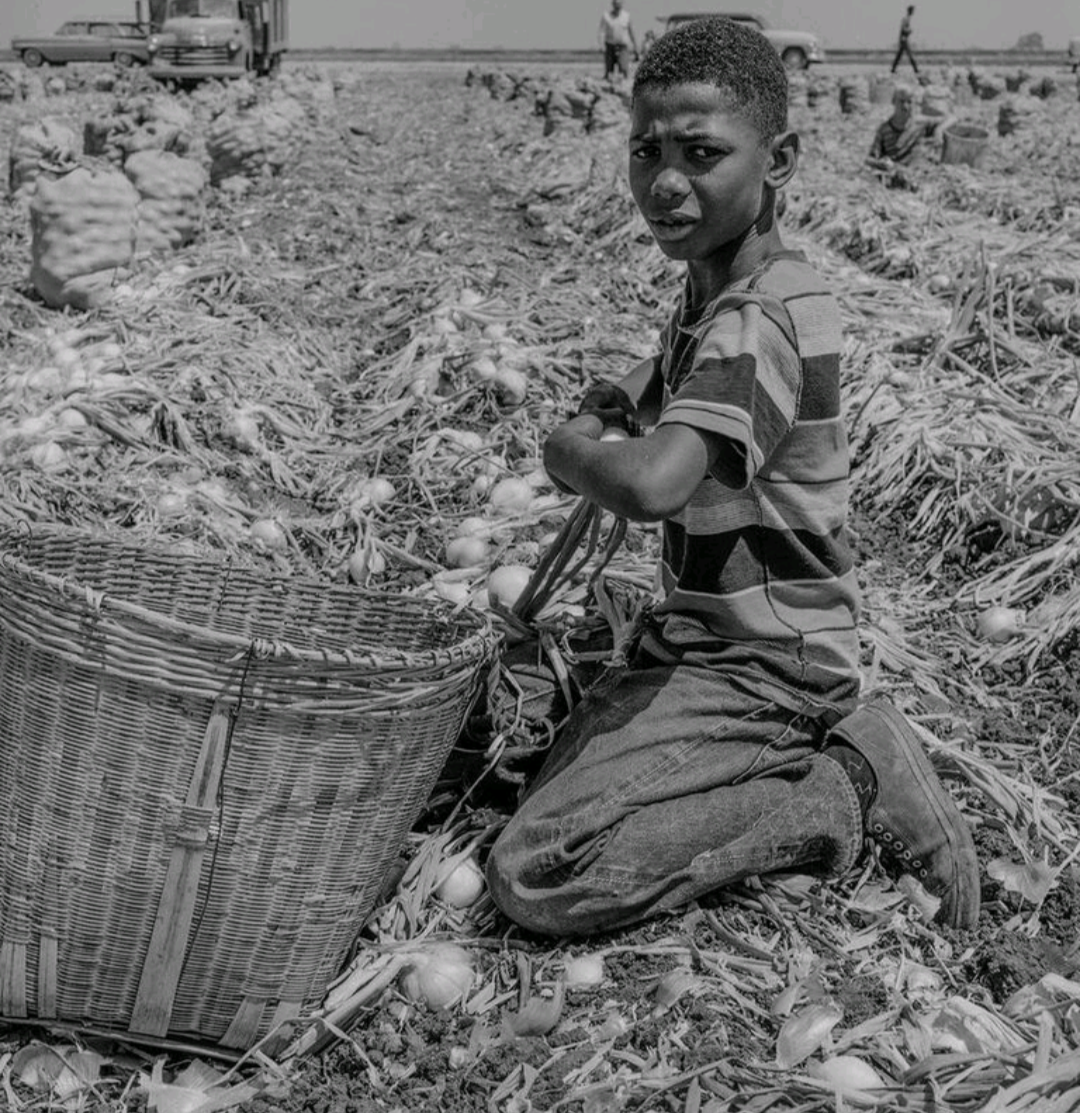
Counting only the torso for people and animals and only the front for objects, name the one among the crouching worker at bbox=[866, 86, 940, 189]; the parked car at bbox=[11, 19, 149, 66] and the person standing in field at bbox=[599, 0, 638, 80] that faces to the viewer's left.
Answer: the parked car

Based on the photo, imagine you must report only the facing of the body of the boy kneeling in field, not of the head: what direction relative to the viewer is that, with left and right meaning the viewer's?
facing to the left of the viewer

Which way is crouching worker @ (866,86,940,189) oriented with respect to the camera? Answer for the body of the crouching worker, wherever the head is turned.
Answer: toward the camera

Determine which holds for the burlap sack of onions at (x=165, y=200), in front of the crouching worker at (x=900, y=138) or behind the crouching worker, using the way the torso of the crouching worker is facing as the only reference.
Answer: in front

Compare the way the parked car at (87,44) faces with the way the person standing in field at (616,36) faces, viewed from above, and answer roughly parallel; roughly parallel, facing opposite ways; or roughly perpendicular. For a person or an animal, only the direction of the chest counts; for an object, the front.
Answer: roughly perpendicular

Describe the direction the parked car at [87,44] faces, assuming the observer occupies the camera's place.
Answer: facing to the left of the viewer

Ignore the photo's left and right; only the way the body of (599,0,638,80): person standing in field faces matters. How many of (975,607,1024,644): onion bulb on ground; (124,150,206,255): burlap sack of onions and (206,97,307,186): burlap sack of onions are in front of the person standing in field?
3

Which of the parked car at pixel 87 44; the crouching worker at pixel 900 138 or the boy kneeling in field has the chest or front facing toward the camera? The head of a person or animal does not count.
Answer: the crouching worker

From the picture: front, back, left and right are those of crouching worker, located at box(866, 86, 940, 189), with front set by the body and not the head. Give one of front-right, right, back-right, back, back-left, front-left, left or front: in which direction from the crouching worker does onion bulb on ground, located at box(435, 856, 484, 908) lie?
front

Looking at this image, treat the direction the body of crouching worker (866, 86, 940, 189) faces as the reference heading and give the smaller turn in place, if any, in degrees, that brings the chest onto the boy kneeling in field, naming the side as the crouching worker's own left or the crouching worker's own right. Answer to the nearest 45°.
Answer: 0° — they already face them

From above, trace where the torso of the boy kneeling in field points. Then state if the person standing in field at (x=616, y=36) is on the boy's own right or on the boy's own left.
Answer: on the boy's own right

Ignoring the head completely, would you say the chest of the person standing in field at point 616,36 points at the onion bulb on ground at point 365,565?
yes

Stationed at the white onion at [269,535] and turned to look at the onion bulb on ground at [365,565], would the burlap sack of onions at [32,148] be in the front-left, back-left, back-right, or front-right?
back-left

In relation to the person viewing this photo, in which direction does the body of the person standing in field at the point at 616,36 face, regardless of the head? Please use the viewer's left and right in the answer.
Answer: facing the viewer

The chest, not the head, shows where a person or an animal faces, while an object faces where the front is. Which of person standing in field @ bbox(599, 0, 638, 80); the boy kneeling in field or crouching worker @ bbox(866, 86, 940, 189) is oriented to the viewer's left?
the boy kneeling in field

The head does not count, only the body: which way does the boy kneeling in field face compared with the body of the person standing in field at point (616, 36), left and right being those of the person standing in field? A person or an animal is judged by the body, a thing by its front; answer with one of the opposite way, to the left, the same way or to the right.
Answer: to the right

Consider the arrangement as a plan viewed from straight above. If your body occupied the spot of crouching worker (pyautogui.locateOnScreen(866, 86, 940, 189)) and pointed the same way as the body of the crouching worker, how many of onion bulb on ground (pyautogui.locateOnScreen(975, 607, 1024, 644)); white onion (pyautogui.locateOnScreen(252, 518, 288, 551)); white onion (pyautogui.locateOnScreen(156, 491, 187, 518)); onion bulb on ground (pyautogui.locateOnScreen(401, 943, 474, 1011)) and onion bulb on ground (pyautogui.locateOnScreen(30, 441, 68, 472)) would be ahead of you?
5

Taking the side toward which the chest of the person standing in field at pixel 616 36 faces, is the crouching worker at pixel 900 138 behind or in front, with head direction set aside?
in front

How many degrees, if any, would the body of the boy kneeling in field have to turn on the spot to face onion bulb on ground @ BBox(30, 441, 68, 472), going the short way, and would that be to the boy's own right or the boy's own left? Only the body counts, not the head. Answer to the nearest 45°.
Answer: approximately 45° to the boy's own right
